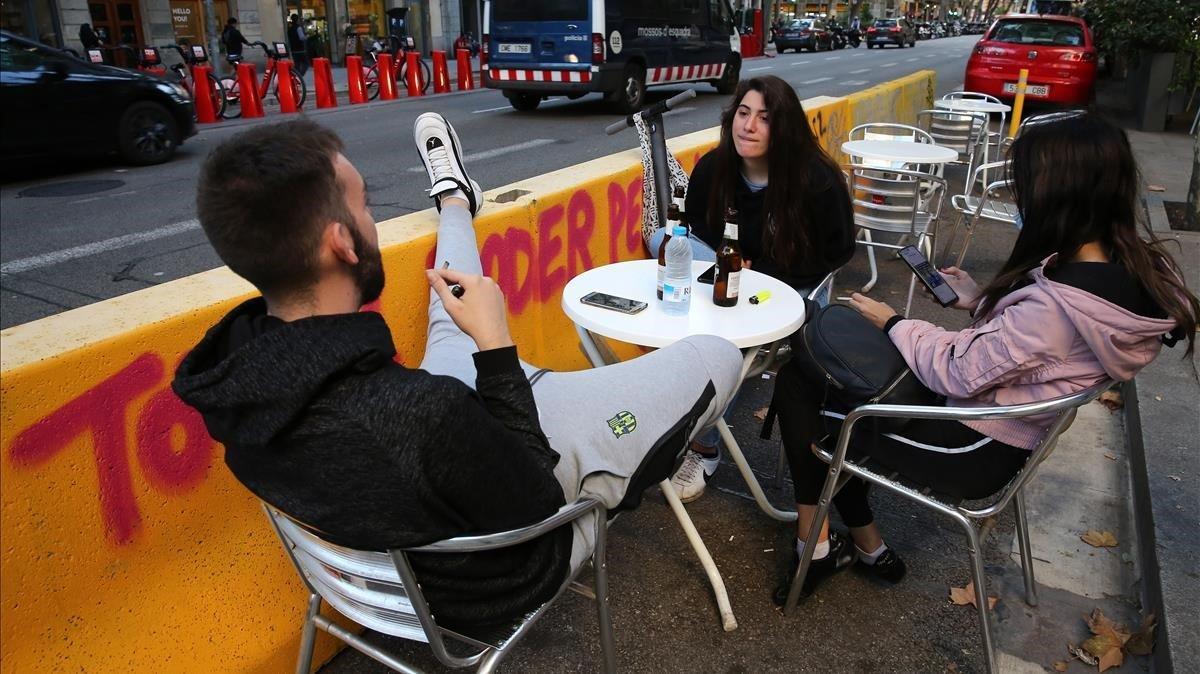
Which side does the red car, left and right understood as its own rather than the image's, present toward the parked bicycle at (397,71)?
left

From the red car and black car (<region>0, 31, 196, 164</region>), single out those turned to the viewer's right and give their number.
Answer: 1

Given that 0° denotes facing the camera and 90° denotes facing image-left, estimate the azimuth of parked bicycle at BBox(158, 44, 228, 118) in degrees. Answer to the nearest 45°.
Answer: approximately 315°

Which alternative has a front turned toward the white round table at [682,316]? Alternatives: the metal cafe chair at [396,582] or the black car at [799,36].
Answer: the metal cafe chair

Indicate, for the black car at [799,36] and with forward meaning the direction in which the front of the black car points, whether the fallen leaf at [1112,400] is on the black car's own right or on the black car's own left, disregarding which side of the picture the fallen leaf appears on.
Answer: on the black car's own right

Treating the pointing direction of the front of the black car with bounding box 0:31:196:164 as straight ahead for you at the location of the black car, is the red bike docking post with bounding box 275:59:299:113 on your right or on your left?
on your left

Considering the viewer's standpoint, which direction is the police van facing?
facing away from the viewer and to the right of the viewer

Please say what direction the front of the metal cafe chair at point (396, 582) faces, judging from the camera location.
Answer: facing away from the viewer and to the right of the viewer

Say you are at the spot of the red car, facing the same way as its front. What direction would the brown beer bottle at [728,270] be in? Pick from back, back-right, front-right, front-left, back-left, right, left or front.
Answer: back

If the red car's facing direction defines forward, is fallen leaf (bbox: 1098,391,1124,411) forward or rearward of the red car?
rearward

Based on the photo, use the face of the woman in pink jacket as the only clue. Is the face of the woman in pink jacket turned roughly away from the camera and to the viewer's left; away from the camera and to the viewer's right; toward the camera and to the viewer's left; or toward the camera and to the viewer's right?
away from the camera and to the viewer's left

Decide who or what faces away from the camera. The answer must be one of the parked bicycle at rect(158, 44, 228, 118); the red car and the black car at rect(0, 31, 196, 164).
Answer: the red car

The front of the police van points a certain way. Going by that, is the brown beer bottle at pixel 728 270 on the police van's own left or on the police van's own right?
on the police van's own right

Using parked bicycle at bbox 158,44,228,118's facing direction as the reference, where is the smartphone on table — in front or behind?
in front

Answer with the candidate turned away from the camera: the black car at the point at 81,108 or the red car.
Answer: the red car
